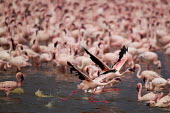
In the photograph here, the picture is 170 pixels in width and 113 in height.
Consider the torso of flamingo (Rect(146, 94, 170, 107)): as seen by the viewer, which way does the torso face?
to the viewer's left

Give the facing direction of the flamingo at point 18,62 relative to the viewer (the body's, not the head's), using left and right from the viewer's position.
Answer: facing to the left of the viewer

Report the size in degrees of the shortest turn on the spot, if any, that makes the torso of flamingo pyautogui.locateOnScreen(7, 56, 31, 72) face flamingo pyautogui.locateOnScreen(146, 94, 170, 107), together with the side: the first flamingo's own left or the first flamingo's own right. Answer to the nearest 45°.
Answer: approximately 135° to the first flamingo's own left

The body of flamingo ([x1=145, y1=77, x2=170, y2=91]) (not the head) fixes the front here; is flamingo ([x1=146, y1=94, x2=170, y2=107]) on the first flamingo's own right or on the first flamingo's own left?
on the first flamingo's own left

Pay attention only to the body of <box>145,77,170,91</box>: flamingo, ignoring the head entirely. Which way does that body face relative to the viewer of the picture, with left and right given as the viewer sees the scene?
facing to the left of the viewer

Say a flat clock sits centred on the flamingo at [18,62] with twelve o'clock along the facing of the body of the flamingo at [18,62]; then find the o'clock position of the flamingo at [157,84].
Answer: the flamingo at [157,84] is roughly at 7 o'clock from the flamingo at [18,62].

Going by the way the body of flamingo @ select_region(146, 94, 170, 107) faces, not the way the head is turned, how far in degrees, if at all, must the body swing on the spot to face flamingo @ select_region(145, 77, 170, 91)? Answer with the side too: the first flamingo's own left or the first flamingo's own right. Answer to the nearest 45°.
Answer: approximately 90° to the first flamingo's own right
